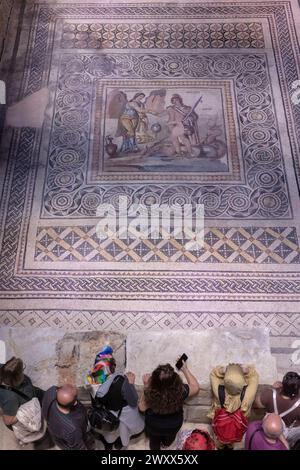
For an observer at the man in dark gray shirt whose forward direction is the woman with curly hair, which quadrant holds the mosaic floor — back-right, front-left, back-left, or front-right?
front-left

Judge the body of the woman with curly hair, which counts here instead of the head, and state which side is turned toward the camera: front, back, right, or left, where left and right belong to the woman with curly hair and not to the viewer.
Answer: back

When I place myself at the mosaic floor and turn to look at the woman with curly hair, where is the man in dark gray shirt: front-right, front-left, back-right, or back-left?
front-right

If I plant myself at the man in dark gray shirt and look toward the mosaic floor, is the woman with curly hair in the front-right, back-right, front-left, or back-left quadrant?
front-right

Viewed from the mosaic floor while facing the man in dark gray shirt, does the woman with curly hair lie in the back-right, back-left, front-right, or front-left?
front-left

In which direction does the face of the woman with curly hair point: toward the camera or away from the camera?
away from the camera

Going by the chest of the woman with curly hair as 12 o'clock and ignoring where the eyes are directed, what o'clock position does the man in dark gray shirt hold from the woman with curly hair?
The man in dark gray shirt is roughly at 9 o'clock from the woman with curly hair.
